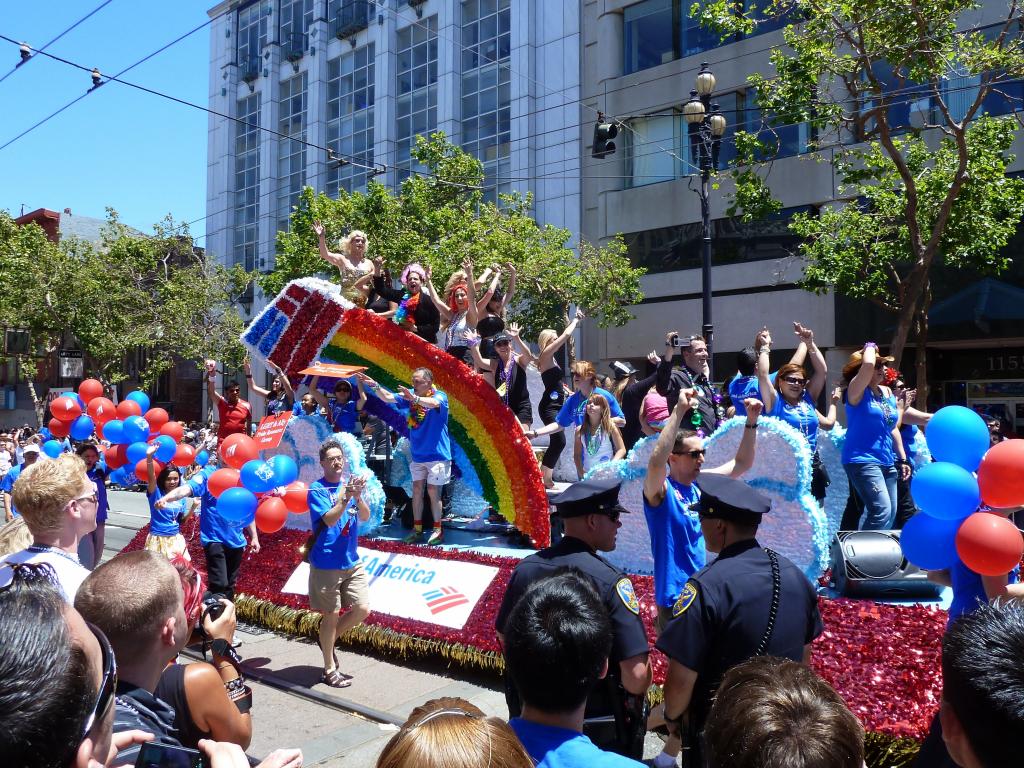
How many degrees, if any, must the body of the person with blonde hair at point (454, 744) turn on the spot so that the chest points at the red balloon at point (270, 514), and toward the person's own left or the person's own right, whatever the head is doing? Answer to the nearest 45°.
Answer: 0° — they already face it

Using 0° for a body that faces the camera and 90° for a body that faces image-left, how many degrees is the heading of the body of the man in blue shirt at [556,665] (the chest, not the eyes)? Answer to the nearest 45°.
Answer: approximately 180°

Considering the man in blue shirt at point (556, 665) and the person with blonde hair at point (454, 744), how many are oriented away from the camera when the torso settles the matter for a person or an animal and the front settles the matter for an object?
2

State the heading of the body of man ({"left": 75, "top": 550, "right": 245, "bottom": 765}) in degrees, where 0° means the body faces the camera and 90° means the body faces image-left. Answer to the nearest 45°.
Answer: approximately 225°

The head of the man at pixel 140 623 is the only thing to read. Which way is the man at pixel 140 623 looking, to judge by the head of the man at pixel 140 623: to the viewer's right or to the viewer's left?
to the viewer's right

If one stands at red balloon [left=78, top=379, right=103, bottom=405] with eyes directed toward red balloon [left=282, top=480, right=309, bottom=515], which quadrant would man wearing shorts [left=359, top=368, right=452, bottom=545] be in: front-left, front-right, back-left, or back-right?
front-left

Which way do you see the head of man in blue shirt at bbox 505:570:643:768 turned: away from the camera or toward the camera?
away from the camera

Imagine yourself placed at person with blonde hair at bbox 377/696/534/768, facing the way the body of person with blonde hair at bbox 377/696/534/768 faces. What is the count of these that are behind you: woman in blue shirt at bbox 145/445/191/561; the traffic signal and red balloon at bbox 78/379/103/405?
0

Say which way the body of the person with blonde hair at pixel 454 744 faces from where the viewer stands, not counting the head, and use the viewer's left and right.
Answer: facing away from the viewer

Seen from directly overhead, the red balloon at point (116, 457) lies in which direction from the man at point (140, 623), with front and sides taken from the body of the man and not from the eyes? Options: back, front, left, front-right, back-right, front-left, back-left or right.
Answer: front-left

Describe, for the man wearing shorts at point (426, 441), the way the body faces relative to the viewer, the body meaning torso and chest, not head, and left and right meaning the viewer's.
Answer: facing the viewer and to the left of the viewer

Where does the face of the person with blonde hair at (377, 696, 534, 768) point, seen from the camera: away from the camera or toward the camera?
away from the camera

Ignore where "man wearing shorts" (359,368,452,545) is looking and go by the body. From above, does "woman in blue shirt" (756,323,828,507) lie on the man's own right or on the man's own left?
on the man's own left

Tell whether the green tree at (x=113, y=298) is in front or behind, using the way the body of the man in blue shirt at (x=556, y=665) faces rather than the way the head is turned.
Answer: in front

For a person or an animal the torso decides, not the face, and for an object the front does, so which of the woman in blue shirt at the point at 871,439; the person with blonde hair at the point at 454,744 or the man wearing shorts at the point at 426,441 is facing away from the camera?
the person with blonde hair

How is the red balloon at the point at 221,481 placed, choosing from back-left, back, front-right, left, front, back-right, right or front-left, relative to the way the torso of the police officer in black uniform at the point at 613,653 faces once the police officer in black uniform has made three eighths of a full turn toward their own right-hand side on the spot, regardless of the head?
back-right

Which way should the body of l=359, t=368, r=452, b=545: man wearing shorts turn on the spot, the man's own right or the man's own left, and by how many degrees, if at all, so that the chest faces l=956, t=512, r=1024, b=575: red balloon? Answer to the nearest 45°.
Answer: approximately 45° to the man's own left
